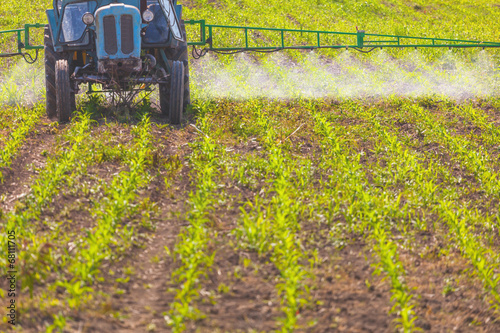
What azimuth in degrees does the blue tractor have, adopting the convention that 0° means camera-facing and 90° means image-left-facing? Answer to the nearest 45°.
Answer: approximately 0°
